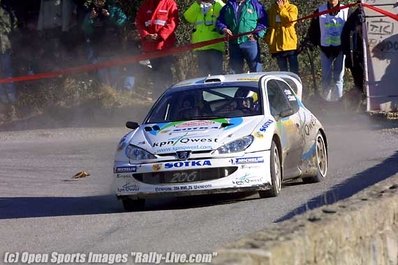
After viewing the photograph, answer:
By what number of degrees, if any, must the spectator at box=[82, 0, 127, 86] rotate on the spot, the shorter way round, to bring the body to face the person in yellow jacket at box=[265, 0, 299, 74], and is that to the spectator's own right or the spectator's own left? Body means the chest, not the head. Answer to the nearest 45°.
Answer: approximately 45° to the spectator's own left

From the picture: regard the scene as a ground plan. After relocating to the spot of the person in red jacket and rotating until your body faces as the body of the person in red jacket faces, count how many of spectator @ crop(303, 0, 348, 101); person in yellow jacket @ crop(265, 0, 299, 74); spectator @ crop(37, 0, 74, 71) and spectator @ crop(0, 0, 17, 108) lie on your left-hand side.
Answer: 2

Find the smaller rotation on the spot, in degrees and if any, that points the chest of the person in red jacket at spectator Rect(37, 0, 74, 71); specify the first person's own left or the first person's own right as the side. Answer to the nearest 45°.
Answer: approximately 135° to the first person's own right
